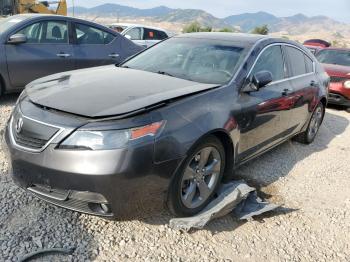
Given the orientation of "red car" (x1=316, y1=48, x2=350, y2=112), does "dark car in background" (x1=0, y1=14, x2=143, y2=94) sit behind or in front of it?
in front

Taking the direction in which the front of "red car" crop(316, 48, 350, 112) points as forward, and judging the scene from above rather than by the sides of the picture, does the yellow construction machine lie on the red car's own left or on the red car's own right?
on the red car's own right

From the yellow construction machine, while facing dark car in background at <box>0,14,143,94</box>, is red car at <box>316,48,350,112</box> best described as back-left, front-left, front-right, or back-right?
front-left

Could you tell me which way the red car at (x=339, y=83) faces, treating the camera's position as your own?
facing the viewer and to the left of the viewer

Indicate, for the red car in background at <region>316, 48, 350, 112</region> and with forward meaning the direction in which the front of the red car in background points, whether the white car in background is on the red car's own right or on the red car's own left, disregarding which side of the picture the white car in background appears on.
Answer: on the red car's own right

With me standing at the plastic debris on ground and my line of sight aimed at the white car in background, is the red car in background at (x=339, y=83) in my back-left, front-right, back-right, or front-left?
front-right

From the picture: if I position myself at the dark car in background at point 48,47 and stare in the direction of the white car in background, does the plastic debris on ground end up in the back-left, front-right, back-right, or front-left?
back-right

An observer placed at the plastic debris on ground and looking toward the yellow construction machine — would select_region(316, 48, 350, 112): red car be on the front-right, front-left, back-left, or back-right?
front-right

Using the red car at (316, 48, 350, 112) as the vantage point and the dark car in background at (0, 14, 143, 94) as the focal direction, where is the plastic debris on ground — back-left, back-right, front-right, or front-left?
front-left

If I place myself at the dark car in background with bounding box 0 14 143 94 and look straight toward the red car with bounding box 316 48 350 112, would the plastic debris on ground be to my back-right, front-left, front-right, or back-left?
front-right

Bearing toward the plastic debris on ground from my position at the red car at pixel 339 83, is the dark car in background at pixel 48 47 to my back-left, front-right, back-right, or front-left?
front-right

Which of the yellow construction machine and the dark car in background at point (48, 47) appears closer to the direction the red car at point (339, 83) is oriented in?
the dark car in background

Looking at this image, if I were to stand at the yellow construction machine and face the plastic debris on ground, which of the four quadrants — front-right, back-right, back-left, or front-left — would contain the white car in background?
front-left

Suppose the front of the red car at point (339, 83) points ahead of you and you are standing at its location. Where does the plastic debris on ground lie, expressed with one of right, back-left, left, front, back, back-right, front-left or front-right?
front-left

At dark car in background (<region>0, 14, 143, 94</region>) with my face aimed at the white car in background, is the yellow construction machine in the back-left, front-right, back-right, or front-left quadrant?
front-left
